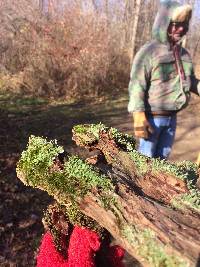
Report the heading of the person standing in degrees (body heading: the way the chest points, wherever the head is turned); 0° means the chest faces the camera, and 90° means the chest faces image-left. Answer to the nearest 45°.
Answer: approximately 315°

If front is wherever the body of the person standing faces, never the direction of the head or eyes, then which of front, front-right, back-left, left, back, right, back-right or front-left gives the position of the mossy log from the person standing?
front-right
